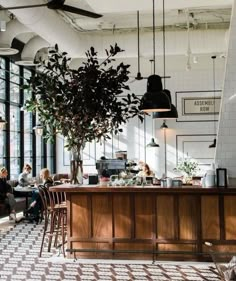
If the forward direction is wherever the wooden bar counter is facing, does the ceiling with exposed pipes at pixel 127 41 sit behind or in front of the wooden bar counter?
behind

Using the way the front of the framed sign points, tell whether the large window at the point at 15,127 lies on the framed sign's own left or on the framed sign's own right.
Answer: on the framed sign's own right

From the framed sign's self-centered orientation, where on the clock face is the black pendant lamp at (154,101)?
The black pendant lamp is roughly at 12 o'clock from the framed sign.

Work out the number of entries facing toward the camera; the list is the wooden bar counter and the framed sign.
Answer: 2

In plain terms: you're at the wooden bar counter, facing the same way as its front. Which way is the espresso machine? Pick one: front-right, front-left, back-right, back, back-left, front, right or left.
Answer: back

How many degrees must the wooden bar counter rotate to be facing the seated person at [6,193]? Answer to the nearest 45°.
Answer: approximately 135° to its right

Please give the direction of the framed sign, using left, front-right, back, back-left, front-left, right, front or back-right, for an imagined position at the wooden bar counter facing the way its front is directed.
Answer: back

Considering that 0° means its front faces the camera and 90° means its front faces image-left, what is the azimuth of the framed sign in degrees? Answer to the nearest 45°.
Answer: approximately 0°
